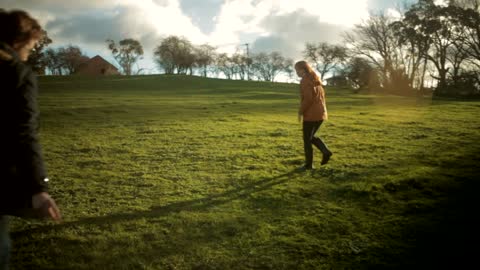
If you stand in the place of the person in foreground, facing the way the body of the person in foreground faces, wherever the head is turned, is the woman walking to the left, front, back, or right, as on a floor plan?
front

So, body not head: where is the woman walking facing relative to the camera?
to the viewer's left

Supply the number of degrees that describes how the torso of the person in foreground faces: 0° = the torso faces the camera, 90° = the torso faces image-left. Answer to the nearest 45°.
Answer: approximately 225°

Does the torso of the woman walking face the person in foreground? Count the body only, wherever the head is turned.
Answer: no

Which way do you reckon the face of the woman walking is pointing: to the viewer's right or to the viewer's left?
to the viewer's left

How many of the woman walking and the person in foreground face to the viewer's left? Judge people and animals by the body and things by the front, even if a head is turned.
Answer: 1

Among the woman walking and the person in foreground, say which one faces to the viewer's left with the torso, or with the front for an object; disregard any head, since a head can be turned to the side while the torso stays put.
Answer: the woman walking
